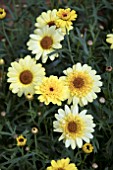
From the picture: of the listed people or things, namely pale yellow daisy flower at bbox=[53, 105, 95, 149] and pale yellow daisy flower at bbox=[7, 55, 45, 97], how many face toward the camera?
2

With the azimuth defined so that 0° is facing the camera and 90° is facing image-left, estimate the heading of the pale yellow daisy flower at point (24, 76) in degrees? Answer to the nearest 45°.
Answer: approximately 0°
